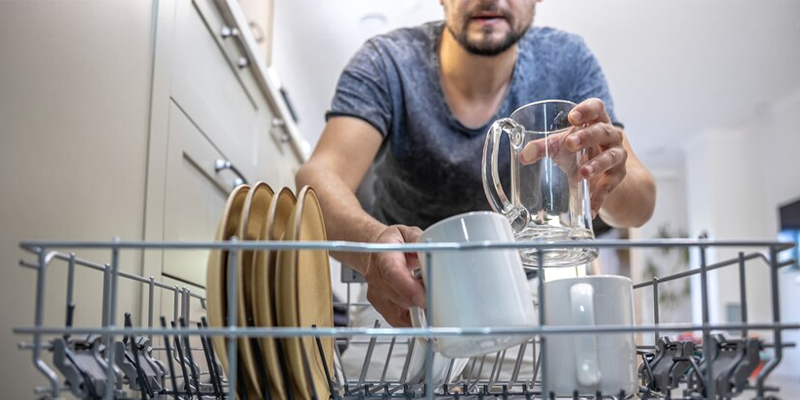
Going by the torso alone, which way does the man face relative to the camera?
toward the camera

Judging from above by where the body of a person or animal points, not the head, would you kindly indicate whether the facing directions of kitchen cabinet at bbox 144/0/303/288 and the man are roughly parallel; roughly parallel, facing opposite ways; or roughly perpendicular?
roughly perpendicular

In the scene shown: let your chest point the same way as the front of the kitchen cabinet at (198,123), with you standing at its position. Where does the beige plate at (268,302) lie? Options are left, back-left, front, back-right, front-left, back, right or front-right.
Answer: right

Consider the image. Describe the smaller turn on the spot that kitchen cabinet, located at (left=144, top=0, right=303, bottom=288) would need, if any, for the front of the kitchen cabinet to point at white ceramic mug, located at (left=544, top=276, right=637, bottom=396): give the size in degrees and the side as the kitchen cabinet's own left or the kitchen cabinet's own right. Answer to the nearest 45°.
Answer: approximately 90° to the kitchen cabinet's own right

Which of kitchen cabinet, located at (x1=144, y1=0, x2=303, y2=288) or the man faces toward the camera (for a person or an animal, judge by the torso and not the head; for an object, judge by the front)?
the man

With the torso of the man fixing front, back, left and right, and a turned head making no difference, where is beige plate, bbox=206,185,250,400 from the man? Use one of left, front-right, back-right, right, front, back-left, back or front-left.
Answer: front

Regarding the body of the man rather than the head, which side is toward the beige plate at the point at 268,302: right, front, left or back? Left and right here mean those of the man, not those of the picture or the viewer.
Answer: front

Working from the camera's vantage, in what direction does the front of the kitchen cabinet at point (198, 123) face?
facing to the right of the viewer

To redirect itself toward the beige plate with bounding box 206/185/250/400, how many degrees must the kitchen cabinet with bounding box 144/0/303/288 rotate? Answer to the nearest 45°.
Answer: approximately 90° to its right
